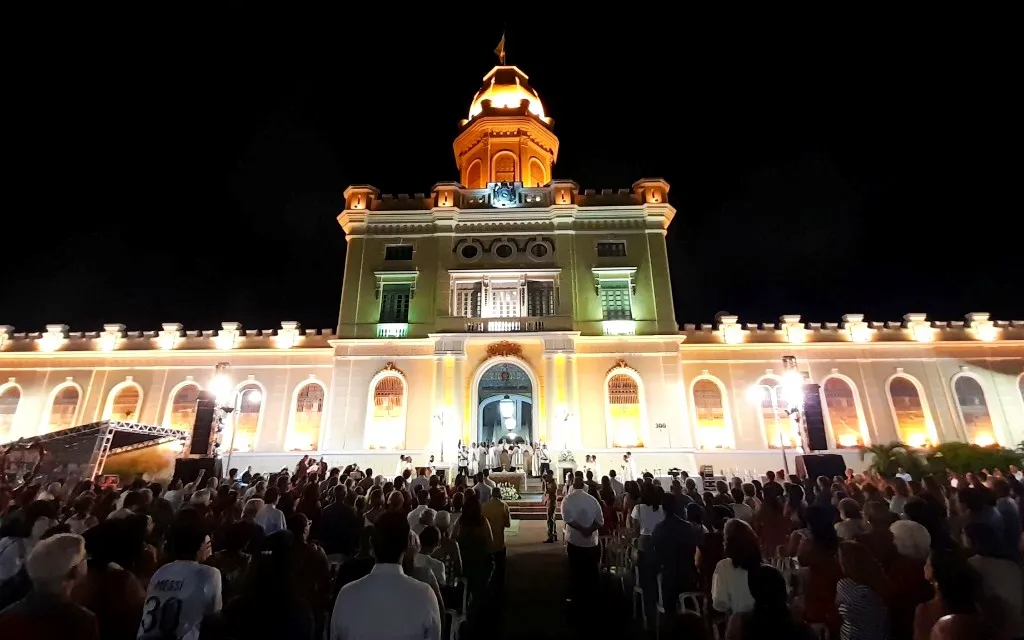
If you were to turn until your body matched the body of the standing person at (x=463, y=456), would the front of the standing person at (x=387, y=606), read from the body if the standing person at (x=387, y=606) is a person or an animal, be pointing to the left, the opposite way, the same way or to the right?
the opposite way

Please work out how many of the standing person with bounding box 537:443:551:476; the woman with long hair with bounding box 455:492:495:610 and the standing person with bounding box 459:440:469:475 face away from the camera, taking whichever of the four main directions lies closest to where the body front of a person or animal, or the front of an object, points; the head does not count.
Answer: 1

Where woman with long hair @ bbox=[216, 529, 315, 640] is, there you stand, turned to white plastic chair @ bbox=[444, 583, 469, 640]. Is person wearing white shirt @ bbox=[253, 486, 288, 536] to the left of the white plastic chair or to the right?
left

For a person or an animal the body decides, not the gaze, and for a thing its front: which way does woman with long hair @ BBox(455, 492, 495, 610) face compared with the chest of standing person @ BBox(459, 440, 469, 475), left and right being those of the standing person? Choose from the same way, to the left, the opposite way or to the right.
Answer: the opposite way

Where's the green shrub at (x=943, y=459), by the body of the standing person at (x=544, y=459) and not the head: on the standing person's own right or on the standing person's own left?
on the standing person's own left

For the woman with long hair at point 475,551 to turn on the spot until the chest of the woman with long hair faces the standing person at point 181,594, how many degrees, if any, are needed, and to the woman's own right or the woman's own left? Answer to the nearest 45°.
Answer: approximately 135° to the woman's own left

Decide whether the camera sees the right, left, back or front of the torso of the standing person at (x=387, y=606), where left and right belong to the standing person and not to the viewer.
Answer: back

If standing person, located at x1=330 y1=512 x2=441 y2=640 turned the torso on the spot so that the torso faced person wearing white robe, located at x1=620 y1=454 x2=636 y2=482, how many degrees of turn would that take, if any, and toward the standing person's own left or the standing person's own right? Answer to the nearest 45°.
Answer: approximately 45° to the standing person's own right

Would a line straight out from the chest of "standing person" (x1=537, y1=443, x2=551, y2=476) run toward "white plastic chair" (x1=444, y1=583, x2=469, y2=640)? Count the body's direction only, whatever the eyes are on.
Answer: yes

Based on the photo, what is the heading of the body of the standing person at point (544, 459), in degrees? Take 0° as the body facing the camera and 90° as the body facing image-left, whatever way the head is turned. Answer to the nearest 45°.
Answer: approximately 0°

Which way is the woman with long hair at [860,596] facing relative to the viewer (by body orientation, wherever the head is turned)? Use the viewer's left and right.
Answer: facing away from the viewer and to the left of the viewer

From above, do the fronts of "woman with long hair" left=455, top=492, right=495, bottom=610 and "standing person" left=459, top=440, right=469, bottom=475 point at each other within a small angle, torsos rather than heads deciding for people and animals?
yes

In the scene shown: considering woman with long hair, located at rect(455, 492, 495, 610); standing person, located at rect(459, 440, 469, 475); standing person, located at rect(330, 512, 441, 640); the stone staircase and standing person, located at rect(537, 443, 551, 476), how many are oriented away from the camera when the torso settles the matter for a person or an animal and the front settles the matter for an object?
2

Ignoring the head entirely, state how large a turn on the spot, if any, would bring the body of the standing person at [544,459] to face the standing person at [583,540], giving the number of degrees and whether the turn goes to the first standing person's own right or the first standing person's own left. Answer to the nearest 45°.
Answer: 0° — they already face them

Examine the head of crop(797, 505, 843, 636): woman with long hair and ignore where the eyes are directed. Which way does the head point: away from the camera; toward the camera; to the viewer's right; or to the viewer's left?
away from the camera
